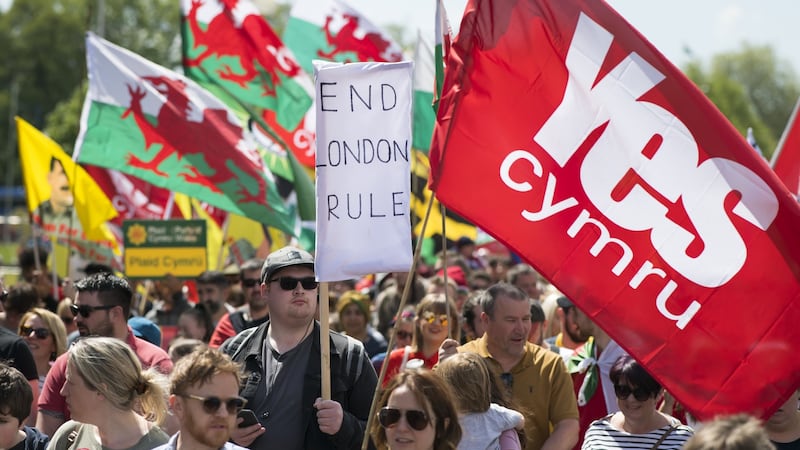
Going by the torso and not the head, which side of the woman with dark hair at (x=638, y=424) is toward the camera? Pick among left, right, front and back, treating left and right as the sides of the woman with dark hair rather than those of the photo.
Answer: front

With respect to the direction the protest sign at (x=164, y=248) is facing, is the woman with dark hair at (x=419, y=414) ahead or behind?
ahead

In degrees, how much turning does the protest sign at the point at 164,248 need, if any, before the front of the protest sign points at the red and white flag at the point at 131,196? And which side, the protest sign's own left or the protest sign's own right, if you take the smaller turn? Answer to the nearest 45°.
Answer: approximately 180°

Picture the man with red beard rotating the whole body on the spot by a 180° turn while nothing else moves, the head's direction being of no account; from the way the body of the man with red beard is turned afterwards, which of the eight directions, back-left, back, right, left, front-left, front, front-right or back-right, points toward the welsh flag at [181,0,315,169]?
front-right

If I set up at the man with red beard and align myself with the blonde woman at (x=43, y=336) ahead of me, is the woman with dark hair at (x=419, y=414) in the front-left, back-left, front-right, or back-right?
back-right

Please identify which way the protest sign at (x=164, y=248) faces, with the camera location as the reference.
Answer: facing the viewer

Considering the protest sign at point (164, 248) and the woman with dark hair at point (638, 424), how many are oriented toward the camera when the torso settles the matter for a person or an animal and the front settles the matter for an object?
2

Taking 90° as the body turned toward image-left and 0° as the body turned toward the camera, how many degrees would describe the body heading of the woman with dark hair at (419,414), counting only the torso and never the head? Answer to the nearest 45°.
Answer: approximately 45°

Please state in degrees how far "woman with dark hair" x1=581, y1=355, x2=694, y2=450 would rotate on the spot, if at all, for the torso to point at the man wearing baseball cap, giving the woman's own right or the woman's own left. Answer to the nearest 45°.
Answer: approximately 45° to the woman's own right

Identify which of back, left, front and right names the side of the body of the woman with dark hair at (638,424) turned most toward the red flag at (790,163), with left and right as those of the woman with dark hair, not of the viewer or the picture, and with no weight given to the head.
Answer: back

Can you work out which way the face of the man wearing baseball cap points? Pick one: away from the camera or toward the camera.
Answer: toward the camera

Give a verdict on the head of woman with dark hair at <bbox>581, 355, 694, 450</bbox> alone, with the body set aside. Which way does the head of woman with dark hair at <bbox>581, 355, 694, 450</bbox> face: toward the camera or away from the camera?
toward the camera

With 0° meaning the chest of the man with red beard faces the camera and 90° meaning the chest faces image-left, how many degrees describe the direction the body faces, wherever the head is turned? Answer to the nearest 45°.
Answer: approximately 315°

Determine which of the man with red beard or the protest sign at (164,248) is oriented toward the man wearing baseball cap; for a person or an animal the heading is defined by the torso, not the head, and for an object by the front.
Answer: the protest sign

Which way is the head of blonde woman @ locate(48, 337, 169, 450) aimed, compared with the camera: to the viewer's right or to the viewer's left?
to the viewer's left

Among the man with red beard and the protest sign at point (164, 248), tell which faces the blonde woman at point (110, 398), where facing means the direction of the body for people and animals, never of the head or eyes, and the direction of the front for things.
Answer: the protest sign
